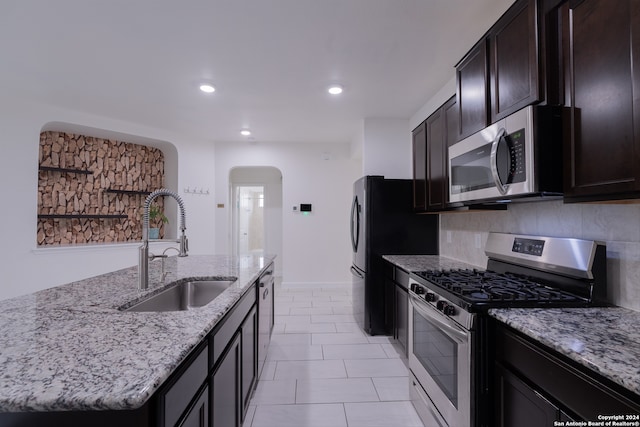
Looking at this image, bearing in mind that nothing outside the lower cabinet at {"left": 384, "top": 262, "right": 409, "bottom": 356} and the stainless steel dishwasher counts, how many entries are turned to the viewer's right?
1

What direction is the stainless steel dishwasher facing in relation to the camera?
to the viewer's right

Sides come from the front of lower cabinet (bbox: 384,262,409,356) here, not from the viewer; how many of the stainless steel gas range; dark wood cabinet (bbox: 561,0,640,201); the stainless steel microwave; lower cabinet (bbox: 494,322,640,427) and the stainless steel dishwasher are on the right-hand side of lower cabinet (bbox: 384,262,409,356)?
0

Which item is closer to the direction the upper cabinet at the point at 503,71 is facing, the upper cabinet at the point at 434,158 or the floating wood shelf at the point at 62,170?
the floating wood shelf

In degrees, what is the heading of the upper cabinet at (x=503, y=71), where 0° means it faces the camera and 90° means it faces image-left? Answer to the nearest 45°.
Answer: approximately 45°

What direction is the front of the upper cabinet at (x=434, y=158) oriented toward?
to the viewer's left

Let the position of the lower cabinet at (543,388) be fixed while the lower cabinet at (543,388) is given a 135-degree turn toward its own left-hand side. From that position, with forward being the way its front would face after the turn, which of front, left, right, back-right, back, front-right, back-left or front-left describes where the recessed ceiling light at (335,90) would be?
back-left

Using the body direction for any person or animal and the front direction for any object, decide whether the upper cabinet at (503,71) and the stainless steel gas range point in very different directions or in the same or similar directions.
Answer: same or similar directions

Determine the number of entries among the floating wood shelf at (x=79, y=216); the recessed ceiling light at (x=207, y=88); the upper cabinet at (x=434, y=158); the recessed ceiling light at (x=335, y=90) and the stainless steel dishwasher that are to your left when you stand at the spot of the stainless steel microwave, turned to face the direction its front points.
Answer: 0

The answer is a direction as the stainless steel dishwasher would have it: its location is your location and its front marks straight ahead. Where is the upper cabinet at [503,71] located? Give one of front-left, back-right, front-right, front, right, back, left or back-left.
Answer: front-right

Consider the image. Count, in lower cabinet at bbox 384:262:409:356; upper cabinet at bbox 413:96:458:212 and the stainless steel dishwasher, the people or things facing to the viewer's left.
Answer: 2

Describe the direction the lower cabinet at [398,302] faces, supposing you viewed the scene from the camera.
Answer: facing to the left of the viewer

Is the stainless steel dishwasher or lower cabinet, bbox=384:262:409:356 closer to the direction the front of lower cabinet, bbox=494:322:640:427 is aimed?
the stainless steel dishwasher
